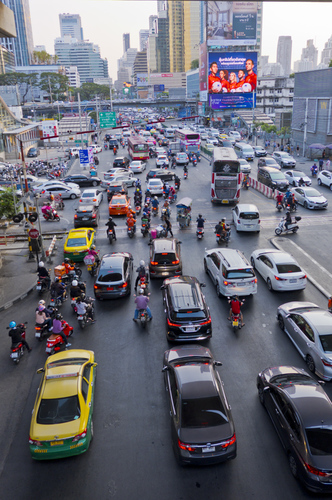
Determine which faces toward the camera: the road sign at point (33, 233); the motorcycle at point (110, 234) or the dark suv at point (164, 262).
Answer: the road sign

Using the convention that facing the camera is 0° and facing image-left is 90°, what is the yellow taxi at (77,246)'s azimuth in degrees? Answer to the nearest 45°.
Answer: approximately 225°

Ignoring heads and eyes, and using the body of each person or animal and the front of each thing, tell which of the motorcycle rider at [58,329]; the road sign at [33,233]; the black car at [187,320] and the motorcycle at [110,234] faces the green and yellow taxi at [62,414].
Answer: the road sign

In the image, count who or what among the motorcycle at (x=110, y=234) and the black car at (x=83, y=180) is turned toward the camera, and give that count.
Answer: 0

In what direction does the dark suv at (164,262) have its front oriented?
away from the camera

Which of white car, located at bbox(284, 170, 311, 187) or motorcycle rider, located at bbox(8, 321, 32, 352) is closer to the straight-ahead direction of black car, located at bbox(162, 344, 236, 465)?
the white car

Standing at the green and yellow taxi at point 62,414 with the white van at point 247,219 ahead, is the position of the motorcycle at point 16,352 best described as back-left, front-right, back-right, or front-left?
front-left

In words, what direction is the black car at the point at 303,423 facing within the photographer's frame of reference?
facing away from the viewer and to the left of the viewer

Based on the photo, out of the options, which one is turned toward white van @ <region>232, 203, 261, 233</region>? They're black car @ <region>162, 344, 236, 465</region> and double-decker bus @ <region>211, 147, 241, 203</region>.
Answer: the black car

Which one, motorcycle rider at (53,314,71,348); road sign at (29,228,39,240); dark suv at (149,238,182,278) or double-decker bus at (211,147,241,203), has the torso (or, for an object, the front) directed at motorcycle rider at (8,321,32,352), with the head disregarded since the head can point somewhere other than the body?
the road sign

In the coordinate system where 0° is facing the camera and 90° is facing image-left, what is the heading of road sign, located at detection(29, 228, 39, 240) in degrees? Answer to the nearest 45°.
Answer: approximately 0°

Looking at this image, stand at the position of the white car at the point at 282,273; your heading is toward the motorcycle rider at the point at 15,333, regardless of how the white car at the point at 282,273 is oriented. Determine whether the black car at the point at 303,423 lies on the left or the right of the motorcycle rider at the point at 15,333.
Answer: left

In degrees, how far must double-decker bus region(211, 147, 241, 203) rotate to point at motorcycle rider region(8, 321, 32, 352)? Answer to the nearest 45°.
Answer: approximately 180°

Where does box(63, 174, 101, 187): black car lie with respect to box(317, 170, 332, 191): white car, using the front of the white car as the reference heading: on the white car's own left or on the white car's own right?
on the white car's own right

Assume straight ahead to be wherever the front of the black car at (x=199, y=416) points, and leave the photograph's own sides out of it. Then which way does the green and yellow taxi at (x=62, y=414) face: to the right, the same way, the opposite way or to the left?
the same way

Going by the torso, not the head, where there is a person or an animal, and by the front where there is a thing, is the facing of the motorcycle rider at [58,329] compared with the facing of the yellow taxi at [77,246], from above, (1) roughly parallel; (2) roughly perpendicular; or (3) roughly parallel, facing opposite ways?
roughly parallel

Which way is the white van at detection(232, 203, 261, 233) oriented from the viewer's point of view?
away from the camera

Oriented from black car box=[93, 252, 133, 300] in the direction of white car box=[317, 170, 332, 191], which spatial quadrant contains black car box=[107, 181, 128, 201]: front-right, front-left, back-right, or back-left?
front-left
